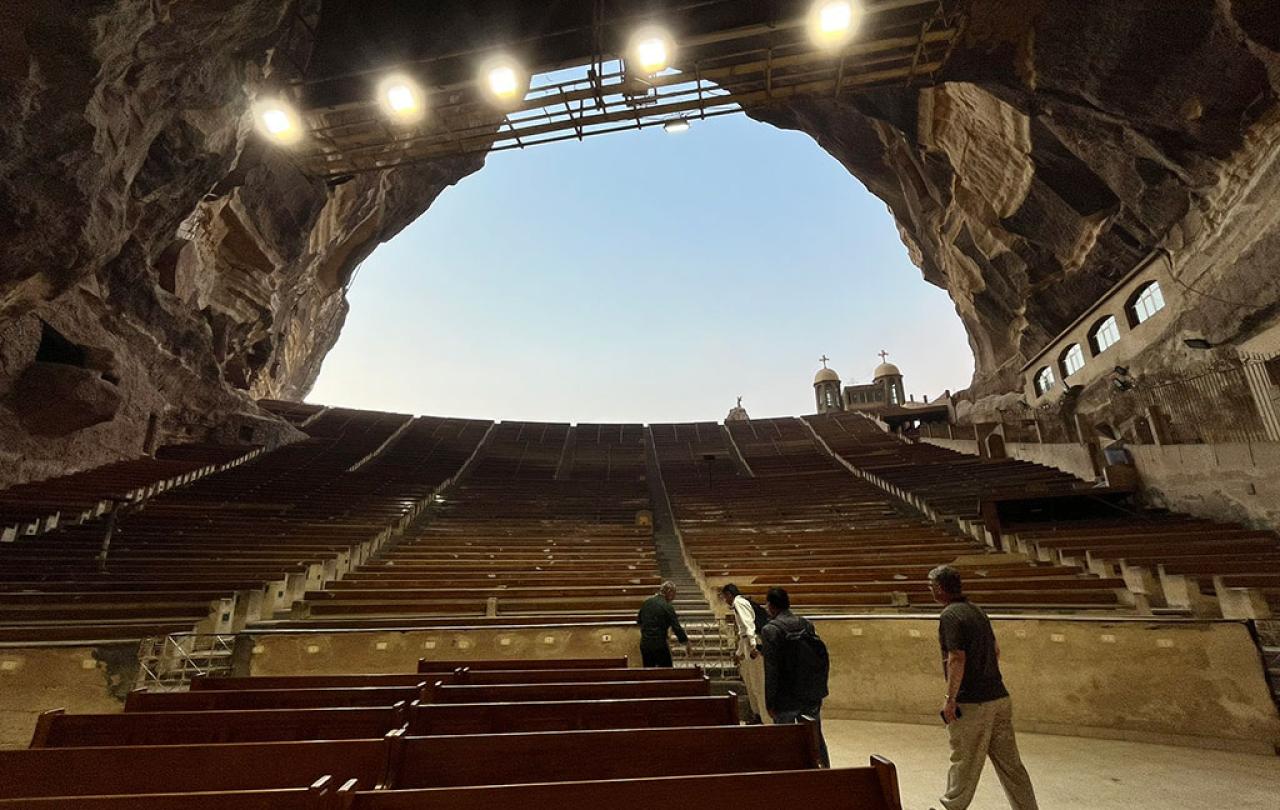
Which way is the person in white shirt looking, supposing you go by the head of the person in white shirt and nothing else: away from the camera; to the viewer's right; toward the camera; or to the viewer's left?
to the viewer's left

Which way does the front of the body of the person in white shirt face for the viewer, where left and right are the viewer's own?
facing to the left of the viewer
